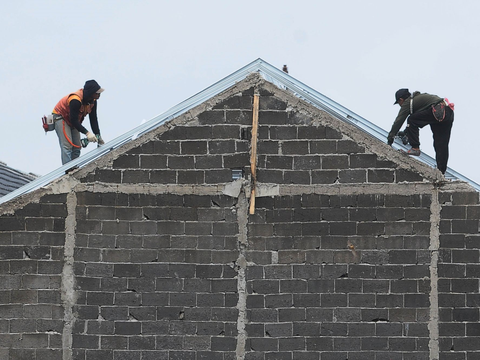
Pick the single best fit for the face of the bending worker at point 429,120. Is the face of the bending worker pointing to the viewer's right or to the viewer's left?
to the viewer's left

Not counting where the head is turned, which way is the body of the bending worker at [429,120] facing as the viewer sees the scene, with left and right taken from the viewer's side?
facing to the left of the viewer

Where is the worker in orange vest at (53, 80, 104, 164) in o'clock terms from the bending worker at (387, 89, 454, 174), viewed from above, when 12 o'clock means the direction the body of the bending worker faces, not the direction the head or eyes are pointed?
The worker in orange vest is roughly at 12 o'clock from the bending worker.

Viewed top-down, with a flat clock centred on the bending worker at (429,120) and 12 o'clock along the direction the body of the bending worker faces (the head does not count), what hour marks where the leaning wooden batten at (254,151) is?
The leaning wooden batten is roughly at 11 o'clock from the bending worker.

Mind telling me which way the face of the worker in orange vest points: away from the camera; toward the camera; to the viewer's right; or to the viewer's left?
to the viewer's right
